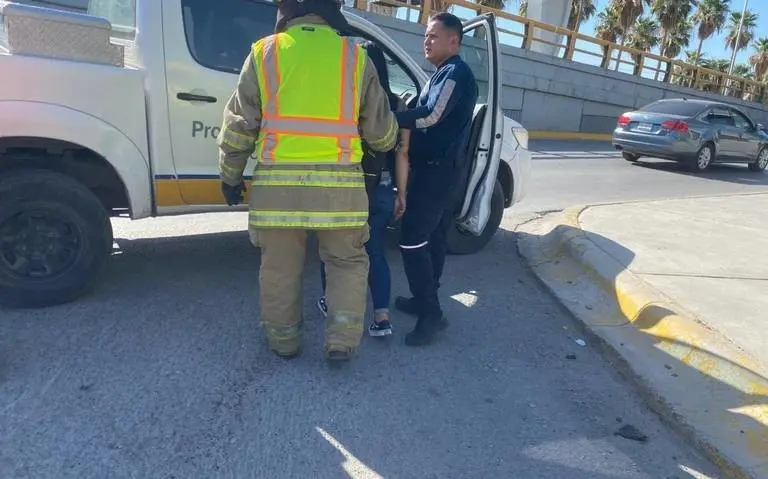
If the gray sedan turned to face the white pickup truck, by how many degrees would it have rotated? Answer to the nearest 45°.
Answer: approximately 135° to its right

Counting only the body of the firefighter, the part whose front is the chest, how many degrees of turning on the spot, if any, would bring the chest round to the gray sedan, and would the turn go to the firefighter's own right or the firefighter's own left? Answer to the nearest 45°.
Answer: approximately 45° to the firefighter's own right

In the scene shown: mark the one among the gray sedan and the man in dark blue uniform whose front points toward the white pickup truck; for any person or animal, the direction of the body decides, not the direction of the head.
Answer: the man in dark blue uniform

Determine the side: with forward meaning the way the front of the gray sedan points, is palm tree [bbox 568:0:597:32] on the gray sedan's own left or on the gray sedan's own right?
on the gray sedan's own left

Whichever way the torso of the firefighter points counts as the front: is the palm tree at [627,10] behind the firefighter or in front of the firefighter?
in front

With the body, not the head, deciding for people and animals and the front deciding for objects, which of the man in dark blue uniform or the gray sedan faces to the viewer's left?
the man in dark blue uniform

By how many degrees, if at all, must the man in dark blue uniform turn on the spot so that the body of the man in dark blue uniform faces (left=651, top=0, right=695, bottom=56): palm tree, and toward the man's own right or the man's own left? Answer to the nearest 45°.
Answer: approximately 90° to the man's own right

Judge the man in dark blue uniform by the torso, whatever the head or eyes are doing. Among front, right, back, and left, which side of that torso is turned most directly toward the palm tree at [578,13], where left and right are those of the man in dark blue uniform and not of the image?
right

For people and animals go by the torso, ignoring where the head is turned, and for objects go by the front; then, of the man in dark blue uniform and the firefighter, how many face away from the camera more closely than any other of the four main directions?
1

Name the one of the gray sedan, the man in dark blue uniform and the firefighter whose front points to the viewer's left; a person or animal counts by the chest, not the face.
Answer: the man in dark blue uniform

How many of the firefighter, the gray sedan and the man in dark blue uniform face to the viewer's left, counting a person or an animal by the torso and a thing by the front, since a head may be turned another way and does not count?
1

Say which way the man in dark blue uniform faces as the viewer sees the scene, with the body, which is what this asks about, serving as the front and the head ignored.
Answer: to the viewer's left

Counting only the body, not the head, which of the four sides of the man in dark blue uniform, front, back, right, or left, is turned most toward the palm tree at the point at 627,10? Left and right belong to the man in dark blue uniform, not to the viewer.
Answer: right

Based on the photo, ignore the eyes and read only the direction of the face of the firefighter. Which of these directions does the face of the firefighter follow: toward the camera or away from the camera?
away from the camera

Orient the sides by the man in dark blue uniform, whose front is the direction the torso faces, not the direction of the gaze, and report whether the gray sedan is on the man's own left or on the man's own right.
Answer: on the man's own right

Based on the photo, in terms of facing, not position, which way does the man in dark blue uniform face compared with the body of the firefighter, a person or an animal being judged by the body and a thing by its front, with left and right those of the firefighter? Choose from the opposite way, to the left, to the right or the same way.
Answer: to the left

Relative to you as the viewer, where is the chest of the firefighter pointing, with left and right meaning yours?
facing away from the viewer

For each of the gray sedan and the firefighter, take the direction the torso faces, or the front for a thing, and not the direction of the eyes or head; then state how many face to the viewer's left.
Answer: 0
